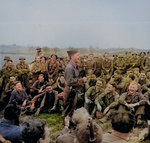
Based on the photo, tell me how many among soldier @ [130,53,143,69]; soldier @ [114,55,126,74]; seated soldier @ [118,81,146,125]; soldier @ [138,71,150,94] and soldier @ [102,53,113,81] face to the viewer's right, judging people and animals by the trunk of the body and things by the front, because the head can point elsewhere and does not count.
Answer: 0

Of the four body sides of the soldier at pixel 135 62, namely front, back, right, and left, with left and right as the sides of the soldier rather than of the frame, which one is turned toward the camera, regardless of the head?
front

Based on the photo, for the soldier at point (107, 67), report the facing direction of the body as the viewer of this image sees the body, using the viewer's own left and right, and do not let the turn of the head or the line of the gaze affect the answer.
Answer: facing the viewer

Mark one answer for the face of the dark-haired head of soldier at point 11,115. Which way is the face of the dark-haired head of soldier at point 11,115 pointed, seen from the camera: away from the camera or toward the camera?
away from the camera

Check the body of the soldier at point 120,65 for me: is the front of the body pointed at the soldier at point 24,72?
no

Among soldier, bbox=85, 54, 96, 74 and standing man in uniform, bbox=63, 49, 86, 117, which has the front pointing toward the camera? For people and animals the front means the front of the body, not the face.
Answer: the soldier

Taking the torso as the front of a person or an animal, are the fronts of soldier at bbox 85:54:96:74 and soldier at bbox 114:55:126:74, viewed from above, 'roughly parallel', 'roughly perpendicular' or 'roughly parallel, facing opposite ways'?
roughly parallel

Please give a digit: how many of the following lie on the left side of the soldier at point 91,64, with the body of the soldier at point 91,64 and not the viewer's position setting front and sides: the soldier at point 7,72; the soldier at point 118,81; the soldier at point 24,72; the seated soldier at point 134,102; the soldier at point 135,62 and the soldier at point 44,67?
3

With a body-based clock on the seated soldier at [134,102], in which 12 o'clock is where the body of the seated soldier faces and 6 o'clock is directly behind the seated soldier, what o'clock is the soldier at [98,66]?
The soldier is roughly at 5 o'clock from the seated soldier.

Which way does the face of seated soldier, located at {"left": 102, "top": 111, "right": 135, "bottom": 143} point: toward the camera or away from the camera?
away from the camera

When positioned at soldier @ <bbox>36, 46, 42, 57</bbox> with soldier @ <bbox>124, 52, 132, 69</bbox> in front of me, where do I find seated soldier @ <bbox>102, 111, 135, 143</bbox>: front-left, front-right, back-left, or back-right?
front-right
